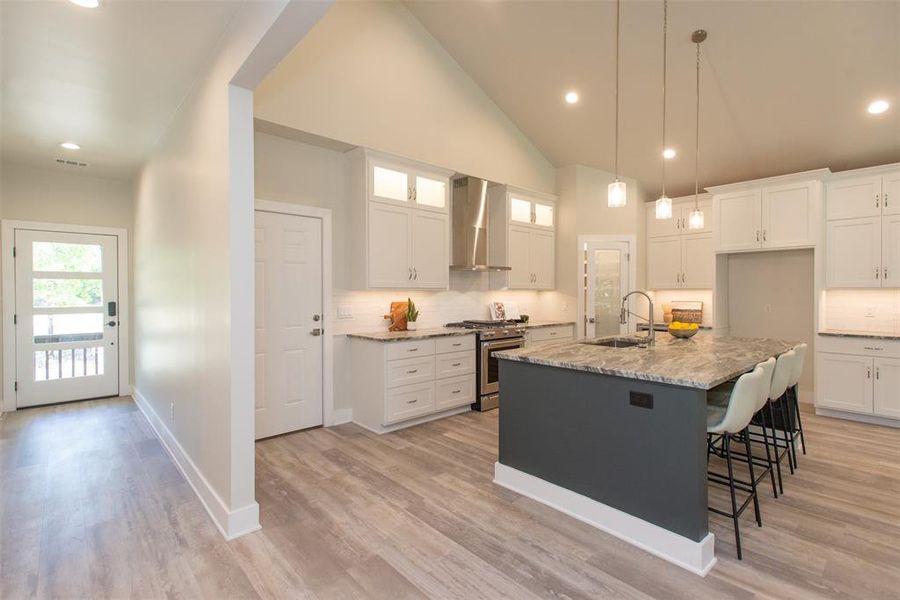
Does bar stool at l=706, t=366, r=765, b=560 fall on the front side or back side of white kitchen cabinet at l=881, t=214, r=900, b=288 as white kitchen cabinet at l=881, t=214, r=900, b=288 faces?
on the front side

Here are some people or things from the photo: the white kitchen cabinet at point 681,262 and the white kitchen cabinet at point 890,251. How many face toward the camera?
2

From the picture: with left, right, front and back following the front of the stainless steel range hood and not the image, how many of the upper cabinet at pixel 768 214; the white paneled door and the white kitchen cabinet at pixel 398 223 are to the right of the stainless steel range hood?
2

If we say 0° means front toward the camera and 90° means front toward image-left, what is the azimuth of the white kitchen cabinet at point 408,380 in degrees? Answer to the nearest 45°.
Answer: approximately 315°

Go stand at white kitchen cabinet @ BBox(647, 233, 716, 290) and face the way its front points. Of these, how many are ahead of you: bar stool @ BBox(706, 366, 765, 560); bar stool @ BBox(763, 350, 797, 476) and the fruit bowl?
3

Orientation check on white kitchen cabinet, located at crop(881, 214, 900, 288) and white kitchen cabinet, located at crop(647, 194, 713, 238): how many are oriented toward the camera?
2

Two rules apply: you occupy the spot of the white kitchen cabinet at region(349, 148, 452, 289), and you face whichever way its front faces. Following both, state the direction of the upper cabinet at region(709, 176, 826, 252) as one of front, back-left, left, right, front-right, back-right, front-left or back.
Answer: front-left

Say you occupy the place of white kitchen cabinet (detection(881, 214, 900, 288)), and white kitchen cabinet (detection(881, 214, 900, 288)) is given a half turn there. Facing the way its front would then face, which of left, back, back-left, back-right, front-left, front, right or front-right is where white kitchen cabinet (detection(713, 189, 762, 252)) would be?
left

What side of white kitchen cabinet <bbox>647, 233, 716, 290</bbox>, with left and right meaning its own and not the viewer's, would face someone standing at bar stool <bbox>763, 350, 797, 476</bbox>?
front

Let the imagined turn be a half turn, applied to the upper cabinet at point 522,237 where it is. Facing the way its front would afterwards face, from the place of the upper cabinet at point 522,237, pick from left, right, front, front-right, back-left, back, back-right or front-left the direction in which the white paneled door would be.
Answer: left

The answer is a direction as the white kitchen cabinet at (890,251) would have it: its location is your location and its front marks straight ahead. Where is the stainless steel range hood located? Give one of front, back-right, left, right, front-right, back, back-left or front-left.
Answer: front-right
